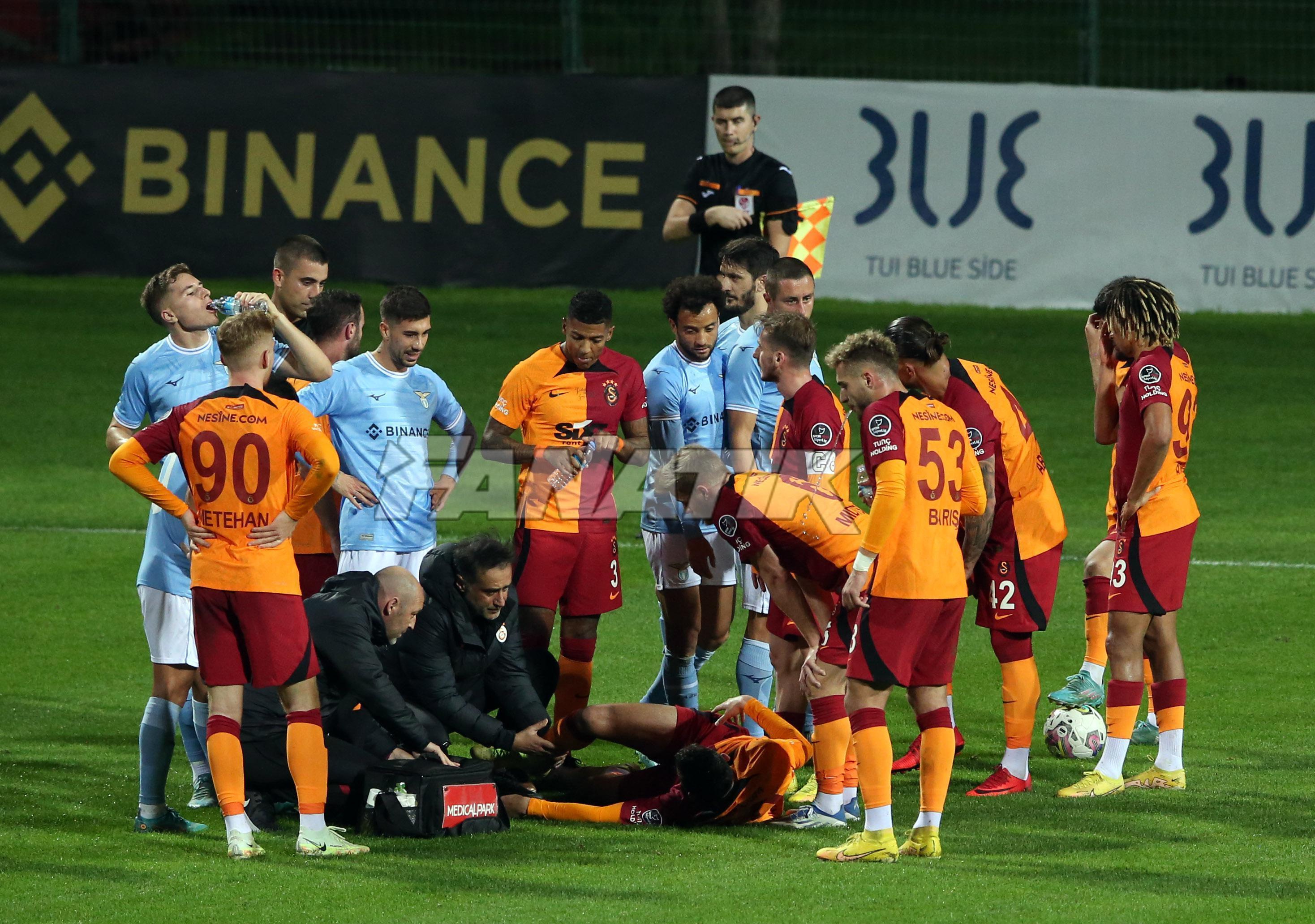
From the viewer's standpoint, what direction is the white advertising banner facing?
toward the camera

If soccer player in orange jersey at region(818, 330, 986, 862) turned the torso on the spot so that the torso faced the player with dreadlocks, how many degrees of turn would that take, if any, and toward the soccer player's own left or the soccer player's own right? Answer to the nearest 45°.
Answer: approximately 90° to the soccer player's own right

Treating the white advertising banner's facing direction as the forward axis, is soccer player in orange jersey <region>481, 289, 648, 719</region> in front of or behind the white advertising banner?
in front

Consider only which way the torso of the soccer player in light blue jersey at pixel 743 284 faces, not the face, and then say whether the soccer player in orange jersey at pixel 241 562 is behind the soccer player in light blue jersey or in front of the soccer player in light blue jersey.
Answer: in front

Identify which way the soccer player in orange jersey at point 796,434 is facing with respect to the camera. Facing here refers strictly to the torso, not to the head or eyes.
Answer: to the viewer's left

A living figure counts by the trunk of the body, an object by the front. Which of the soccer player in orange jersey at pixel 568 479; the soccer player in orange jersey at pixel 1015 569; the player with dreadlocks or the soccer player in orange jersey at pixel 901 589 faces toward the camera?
the soccer player in orange jersey at pixel 568 479

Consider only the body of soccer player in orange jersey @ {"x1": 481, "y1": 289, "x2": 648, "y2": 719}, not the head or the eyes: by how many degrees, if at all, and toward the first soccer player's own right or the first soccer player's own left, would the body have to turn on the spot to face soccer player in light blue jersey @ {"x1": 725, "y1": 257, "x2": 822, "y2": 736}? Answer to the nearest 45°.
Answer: approximately 90° to the first soccer player's own left

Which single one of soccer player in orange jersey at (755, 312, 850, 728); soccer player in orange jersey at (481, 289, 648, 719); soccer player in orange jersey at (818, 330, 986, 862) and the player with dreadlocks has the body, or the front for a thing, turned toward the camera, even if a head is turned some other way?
soccer player in orange jersey at (481, 289, 648, 719)

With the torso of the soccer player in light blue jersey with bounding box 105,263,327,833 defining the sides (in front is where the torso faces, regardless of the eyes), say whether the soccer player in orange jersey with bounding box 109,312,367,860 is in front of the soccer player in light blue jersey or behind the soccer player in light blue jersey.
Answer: in front

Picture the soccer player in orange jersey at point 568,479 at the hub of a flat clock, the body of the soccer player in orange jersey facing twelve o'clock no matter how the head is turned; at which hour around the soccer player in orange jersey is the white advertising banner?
The white advertising banner is roughly at 7 o'clock from the soccer player in orange jersey.

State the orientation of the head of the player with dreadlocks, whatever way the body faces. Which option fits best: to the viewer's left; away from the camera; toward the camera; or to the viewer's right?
to the viewer's left
